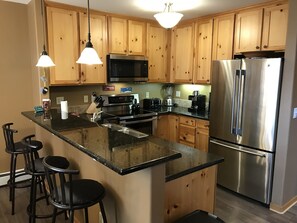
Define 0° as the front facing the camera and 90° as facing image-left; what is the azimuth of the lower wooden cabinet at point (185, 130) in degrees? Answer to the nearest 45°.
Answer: approximately 45°

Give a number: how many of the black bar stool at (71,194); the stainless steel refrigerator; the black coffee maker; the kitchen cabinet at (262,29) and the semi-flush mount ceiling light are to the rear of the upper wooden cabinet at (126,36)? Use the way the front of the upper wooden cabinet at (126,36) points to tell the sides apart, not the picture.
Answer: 0

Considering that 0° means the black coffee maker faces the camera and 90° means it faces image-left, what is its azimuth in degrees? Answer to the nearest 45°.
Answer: approximately 45°

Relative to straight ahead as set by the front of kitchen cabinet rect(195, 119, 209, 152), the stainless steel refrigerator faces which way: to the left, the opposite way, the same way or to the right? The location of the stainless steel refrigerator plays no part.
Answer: the same way

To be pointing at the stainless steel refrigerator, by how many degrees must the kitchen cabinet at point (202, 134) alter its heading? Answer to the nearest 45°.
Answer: approximately 90° to its left

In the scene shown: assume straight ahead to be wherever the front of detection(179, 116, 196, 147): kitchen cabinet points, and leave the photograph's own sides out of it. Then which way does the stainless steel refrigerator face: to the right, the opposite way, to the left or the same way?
the same way

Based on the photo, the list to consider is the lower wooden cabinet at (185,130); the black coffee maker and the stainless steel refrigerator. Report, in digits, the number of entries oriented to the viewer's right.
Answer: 0

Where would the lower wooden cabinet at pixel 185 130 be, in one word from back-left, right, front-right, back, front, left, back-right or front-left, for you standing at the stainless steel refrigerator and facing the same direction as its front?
right

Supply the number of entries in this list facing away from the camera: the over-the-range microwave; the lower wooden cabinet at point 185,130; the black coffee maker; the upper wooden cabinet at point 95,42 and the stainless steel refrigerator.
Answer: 0

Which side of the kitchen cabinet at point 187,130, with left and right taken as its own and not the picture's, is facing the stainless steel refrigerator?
left

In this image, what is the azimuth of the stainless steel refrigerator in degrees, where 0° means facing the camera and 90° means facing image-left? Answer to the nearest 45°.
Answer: approximately 45°

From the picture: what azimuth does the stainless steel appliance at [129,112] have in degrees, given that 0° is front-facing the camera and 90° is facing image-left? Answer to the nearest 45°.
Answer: approximately 315°

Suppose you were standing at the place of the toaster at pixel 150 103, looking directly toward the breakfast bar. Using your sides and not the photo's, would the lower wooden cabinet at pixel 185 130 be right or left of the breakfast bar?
left

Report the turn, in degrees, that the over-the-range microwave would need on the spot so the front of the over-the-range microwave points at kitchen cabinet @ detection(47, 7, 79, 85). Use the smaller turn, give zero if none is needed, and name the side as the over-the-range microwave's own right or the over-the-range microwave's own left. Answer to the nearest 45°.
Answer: approximately 90° to the over-the-range microwave's own right

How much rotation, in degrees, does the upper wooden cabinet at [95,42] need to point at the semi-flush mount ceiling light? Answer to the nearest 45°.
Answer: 0° — it already faces it

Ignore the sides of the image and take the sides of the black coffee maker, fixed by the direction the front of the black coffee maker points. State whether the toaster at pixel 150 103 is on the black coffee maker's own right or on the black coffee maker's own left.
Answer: on the black coffee maker's own right

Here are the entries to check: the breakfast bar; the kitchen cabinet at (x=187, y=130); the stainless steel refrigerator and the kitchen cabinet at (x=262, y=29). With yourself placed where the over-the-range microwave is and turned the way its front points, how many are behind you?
0

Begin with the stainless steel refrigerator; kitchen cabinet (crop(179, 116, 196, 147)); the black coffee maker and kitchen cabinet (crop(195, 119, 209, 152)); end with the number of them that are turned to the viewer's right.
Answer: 0

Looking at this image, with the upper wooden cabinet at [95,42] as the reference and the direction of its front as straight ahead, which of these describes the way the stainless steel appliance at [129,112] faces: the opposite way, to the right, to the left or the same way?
the same way

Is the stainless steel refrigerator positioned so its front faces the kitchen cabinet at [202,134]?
no

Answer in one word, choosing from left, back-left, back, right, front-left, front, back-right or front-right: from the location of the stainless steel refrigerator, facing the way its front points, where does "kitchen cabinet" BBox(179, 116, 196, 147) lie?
right

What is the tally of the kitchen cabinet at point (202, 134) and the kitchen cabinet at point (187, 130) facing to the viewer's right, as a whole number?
0
